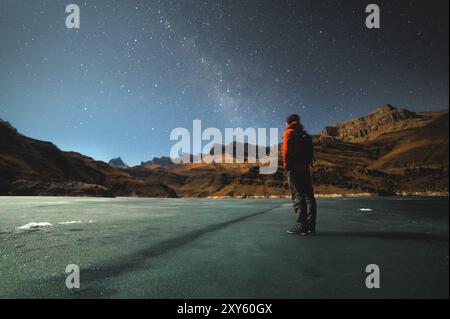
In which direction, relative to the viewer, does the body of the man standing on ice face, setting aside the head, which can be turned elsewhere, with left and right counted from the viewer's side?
facing away from the viewer and to the left of the viewer
